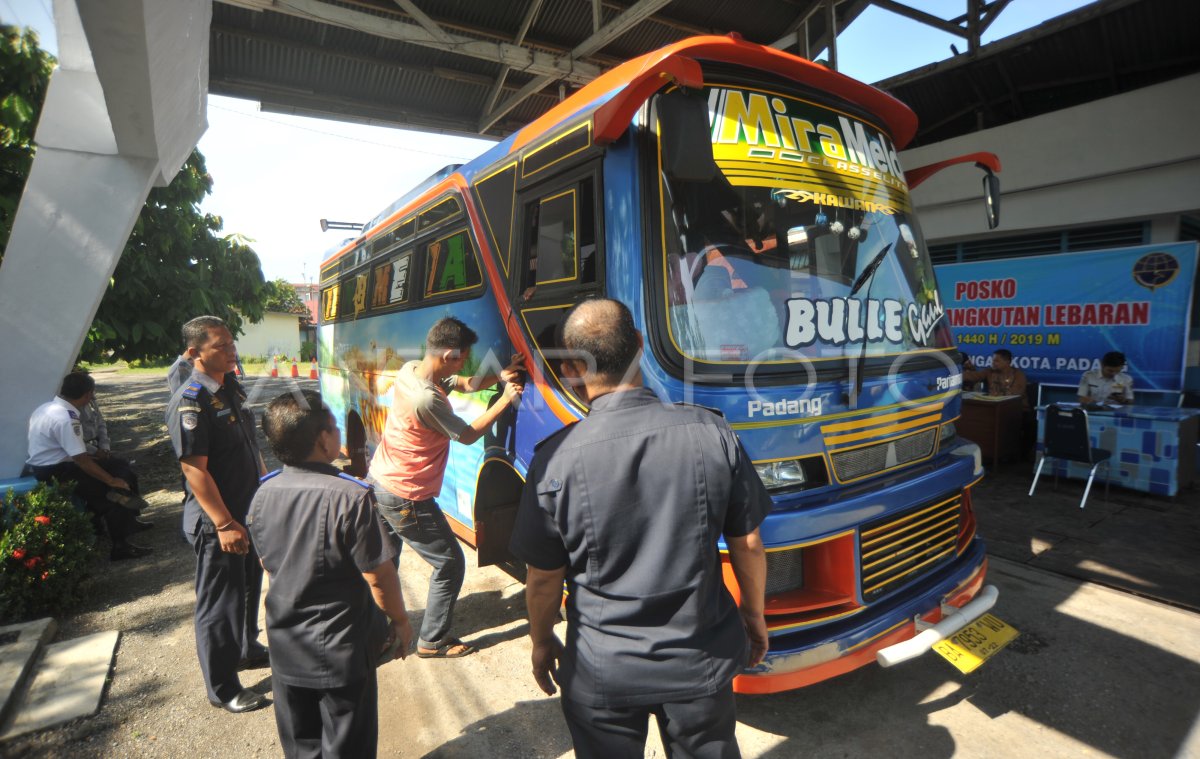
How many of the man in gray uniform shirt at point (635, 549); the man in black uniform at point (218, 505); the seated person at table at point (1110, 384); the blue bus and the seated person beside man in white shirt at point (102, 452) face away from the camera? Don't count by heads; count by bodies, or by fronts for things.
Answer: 1

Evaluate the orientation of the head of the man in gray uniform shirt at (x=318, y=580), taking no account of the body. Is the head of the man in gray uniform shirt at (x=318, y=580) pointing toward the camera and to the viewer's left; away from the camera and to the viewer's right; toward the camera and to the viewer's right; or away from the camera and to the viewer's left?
away from the camera and to the viewer's right

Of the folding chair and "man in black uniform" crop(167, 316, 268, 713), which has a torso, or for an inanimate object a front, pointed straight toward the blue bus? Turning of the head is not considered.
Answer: the man in black uniform

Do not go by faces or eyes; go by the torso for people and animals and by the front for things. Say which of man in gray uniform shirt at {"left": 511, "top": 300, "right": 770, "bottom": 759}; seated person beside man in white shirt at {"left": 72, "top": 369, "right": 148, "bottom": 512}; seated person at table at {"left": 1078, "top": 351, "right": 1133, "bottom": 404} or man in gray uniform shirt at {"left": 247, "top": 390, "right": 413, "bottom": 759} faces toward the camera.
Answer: seated person at table at {"left": 1078, "top": 351, "right": 1133, "bottom": 404}

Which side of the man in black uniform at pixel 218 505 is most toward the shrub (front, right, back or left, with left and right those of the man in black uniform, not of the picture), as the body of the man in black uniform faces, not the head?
back

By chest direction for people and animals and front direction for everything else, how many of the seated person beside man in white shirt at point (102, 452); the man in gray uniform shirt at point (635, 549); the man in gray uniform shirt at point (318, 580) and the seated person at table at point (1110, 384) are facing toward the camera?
1

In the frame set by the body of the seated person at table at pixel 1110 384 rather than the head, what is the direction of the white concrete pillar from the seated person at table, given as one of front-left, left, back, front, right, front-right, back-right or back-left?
front-right

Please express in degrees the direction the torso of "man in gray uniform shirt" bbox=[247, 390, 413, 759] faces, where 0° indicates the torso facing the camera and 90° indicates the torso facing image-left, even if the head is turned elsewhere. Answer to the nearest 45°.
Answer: approximately 225°

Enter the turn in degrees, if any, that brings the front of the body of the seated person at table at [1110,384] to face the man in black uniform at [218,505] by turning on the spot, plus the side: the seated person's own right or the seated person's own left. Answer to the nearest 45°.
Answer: approximately 45° to the seated person's own right

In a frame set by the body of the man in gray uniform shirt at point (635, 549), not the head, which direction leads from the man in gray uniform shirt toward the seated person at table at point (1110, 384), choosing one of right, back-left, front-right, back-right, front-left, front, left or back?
front-right

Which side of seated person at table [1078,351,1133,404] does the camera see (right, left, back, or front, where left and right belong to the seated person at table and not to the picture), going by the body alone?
front

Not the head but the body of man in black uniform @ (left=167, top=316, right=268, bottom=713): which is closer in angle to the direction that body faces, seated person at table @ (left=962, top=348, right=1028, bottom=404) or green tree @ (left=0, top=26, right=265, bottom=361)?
the seated person at table

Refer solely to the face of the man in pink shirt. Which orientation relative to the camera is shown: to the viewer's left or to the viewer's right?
to the viewer's right

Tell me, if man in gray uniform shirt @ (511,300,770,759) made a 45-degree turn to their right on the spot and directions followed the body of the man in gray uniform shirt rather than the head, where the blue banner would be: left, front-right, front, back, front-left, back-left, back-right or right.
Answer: front
